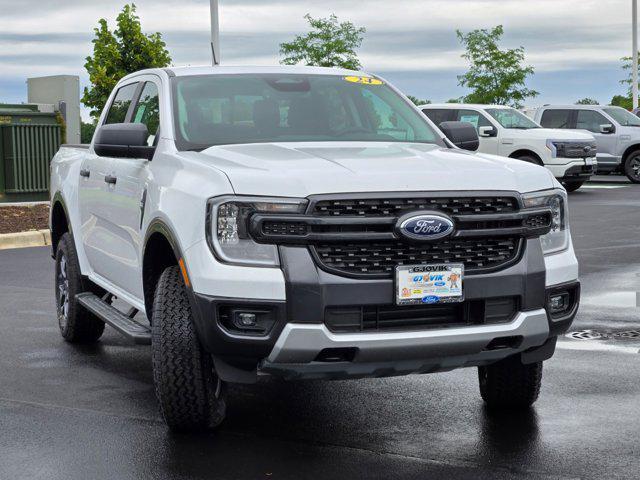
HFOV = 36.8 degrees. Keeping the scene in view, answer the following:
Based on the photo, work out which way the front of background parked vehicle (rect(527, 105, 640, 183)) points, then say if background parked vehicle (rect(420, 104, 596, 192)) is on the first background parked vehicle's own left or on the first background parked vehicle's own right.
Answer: on the first background parked vehicle's own right

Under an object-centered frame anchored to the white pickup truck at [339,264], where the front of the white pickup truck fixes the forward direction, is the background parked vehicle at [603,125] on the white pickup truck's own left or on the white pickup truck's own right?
on the white pickup truck's own left

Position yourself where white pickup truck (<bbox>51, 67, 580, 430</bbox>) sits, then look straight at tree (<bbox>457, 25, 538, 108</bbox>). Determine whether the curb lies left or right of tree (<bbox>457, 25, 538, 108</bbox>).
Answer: left

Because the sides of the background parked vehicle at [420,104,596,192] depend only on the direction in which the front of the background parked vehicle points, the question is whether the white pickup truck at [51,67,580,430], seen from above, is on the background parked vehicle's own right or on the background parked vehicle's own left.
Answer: on the background parked vehicle's own right

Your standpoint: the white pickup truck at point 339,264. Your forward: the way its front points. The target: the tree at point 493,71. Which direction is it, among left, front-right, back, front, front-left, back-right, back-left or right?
back-left

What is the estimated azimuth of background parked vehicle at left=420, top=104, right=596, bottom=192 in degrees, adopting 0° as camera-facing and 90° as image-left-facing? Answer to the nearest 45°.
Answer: approximately 315°

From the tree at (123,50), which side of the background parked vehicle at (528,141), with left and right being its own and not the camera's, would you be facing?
back

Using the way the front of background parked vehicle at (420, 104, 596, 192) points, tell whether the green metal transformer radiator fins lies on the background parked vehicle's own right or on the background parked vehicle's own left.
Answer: on the background parked vehicle's own right
